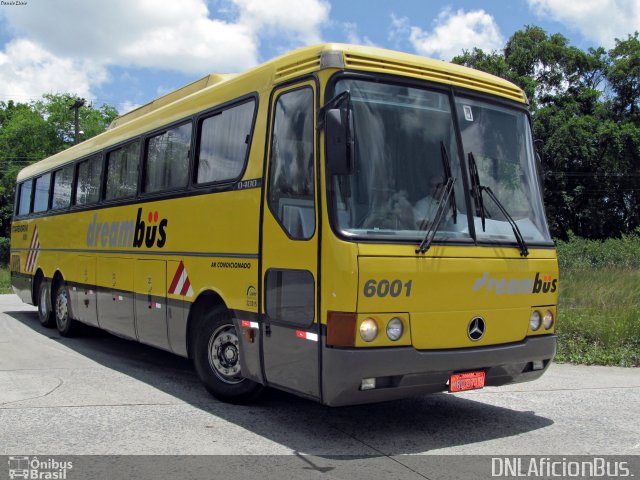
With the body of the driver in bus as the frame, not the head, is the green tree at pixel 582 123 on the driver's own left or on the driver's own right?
on the driver's own left

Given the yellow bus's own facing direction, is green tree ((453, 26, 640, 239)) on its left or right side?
on its left

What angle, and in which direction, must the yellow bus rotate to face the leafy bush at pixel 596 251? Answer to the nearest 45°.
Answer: approximately 90° to its left

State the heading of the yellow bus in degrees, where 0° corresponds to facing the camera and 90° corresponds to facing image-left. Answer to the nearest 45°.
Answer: approximately 315°

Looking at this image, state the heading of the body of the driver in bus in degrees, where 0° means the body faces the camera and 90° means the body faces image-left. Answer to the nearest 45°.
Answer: approximately 315°

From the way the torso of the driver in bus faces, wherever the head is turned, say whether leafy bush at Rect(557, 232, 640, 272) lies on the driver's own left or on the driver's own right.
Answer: on the driver's own left
